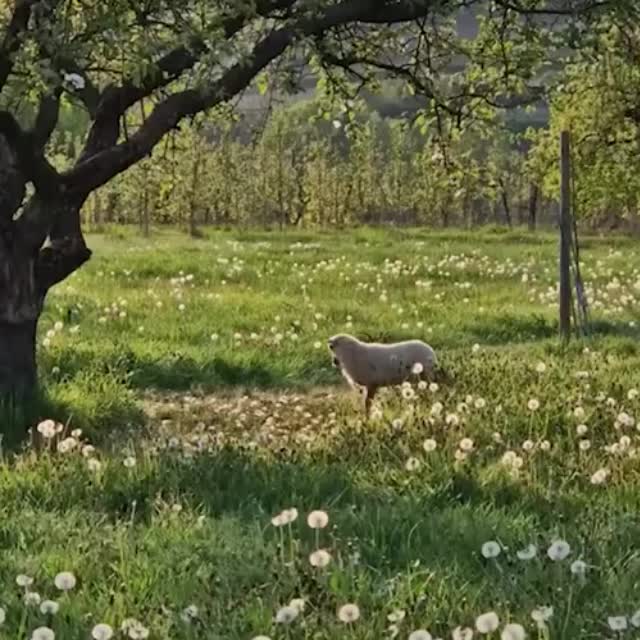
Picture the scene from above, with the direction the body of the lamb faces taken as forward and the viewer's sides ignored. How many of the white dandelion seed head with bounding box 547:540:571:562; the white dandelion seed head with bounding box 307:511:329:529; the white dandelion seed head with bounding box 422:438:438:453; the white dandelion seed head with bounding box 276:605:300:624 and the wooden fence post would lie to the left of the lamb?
4

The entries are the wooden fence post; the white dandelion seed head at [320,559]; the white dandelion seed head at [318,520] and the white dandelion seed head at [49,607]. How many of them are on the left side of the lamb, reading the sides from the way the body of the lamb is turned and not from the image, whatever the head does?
3

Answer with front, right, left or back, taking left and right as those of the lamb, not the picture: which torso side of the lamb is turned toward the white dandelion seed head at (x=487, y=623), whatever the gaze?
left

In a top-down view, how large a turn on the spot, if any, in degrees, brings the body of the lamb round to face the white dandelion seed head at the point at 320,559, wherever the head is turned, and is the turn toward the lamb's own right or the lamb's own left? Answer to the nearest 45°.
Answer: approximately 90° to the lamb's own left

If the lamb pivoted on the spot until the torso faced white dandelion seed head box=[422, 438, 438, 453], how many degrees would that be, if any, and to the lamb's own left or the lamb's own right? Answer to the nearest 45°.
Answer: approximately 90° to the lamb's own left

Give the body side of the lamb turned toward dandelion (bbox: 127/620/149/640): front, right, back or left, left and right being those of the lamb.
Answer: left

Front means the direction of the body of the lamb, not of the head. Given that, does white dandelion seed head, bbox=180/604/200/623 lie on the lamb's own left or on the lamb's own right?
on the lamb's own left

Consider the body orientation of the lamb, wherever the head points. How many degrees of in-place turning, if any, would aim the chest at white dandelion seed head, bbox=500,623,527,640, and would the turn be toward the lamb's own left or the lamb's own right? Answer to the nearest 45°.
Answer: approximately 90° to the lamb's own left

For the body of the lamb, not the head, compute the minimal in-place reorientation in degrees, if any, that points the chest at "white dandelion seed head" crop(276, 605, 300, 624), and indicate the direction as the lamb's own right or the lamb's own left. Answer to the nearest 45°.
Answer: approximately 90° to the lamb's own left

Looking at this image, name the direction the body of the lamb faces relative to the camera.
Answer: to the viewer's left

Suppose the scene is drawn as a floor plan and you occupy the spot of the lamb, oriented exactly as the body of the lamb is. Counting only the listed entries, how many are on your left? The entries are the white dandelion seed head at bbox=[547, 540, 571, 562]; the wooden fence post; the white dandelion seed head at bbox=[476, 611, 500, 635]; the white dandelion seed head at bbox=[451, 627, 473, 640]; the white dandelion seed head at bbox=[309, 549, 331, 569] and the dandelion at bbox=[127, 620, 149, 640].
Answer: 5

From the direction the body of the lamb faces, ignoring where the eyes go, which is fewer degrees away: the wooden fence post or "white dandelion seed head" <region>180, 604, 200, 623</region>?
the white dandelion seed head

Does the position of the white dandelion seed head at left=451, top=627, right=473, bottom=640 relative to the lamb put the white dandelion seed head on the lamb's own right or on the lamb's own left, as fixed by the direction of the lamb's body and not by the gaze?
on the lamb's own left
